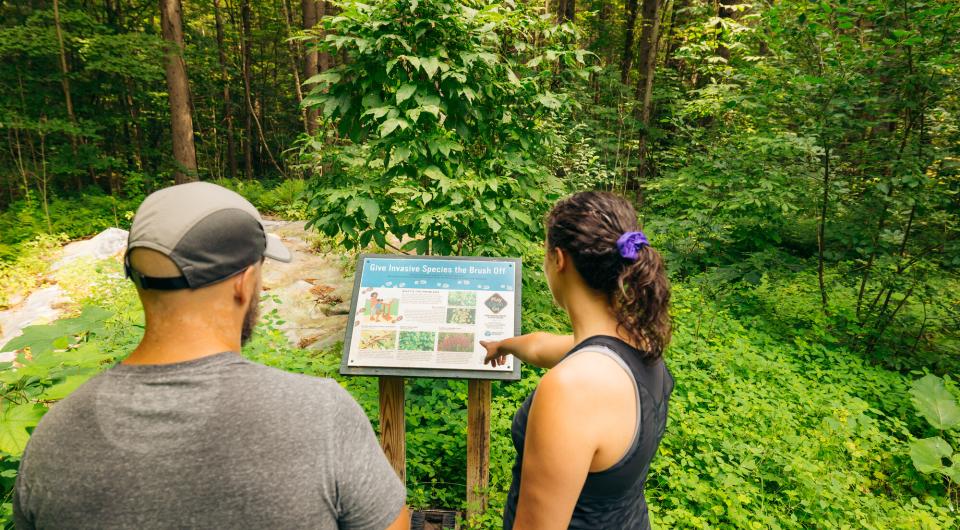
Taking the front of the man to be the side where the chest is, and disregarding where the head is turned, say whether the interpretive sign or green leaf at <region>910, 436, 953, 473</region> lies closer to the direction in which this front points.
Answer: the interpretive sign

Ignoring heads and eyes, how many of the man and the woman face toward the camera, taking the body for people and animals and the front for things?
0

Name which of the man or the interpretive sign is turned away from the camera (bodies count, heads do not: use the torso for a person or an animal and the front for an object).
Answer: the man

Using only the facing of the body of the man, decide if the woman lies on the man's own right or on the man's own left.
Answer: on the man's own right

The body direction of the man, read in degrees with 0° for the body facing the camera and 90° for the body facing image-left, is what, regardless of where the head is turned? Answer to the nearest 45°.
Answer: approximately 180°

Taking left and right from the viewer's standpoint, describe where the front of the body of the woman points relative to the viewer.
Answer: facing away from the viewer and to the left of the viewer

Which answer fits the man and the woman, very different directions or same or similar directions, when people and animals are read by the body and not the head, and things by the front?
same or similar directions

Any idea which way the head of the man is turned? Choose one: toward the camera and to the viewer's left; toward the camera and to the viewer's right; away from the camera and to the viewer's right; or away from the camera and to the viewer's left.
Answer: away from the camera and to the viewer's right

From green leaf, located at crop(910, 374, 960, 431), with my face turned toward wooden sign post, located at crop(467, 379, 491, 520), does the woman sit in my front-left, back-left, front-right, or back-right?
front-left

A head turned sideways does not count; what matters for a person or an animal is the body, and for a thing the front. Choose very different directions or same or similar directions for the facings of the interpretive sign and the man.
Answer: very different directions

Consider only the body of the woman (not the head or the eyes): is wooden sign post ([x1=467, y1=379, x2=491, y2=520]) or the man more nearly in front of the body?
the wooden sign post

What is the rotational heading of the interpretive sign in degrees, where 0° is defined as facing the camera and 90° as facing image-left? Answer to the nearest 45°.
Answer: approximately 0°

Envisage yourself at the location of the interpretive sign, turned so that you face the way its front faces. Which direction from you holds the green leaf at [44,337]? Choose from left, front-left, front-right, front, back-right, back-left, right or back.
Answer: right
